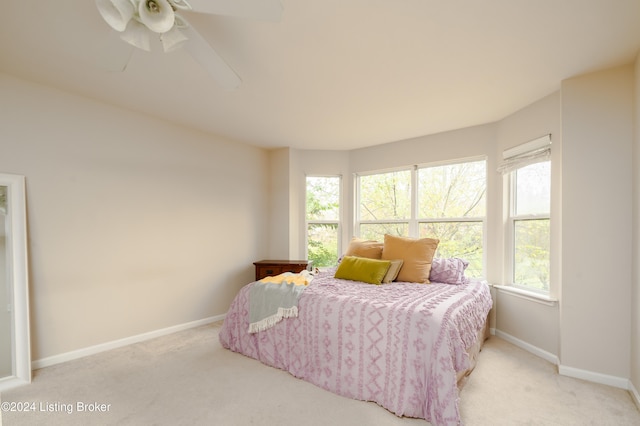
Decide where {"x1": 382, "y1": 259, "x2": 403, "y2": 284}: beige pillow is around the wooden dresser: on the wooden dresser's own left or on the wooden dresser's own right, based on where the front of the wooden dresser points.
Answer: on the wooden dresser's own left

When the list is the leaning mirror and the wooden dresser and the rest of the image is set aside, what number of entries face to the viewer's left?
0

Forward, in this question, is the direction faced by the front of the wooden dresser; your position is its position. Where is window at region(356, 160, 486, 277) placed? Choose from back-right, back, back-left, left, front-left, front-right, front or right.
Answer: left

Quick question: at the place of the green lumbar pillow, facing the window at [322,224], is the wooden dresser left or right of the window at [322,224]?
left

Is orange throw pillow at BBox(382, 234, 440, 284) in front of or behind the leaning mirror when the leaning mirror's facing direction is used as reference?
in front

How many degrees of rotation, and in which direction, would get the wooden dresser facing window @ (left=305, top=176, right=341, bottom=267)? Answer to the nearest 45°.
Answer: approximately 135° to its left

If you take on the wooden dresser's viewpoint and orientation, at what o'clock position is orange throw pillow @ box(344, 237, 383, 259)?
The orange throw pillow is roughly at 10 o'clock from the wooden dresser.

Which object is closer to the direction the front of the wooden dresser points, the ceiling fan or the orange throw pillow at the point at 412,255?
the ceiling fan

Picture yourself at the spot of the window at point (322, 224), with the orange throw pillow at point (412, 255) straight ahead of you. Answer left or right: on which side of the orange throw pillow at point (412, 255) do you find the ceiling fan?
right

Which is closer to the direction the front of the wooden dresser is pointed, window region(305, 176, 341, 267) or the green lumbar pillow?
the green lumbar pillow

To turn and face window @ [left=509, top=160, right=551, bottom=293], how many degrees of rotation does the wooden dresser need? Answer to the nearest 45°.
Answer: approximately 45° to its left

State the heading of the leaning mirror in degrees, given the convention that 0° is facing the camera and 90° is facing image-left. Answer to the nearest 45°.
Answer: approximately 315°

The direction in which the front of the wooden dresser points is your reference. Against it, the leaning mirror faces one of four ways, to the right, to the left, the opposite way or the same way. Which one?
to the left
